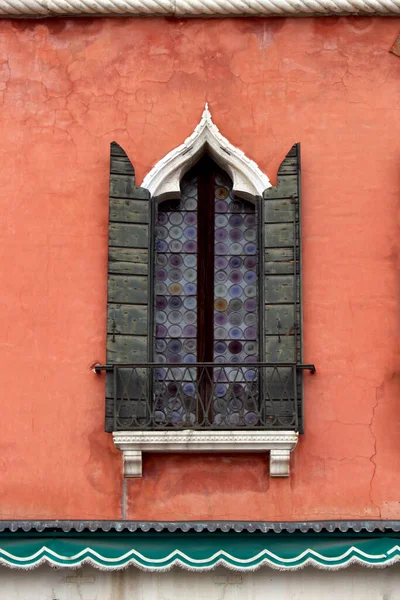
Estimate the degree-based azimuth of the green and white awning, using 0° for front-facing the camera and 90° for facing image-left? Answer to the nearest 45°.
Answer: approximately 0°
